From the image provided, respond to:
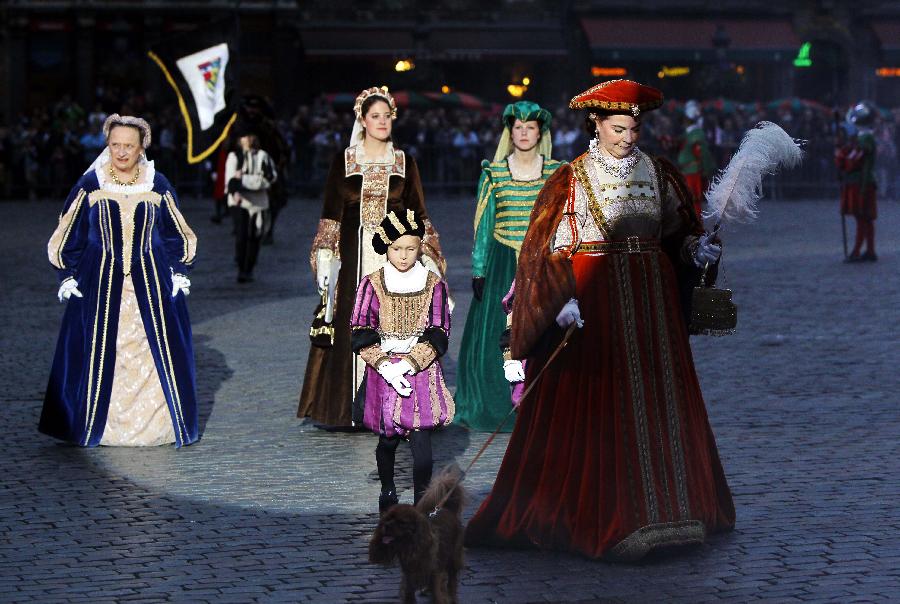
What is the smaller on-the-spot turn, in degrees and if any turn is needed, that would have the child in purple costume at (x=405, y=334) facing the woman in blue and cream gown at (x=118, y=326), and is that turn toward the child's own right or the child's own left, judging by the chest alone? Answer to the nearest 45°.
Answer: approximately 135° to the child's own right

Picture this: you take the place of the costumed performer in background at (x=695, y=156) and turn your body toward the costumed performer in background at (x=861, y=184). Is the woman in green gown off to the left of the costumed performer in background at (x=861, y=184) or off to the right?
right

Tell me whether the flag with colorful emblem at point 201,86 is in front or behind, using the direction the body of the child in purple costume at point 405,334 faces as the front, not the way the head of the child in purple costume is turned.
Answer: behind

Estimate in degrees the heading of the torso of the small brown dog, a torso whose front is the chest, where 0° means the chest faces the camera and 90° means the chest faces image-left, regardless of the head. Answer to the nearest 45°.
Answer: approximately 45°

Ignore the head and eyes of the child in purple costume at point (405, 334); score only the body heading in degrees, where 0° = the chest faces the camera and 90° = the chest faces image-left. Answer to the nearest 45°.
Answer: approximately 0°

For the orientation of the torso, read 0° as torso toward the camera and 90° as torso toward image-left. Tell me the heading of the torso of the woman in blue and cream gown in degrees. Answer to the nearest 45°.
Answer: approximately 0°

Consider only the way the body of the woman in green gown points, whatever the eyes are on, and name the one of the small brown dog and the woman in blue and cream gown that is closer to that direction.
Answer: the small brown dog

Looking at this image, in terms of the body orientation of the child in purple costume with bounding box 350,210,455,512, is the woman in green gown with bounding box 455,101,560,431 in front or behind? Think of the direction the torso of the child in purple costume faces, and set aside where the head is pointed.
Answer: behind

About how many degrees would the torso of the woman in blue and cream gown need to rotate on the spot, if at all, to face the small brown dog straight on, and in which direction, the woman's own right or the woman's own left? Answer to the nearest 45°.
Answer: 0° — they already face it

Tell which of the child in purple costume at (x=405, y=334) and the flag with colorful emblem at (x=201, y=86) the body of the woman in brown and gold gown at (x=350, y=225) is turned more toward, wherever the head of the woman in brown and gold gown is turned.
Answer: the child in purple costume

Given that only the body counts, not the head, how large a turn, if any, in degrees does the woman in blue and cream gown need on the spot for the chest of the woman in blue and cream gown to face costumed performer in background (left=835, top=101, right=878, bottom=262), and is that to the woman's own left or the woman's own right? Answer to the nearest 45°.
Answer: approximately 135° to the woman's own left
